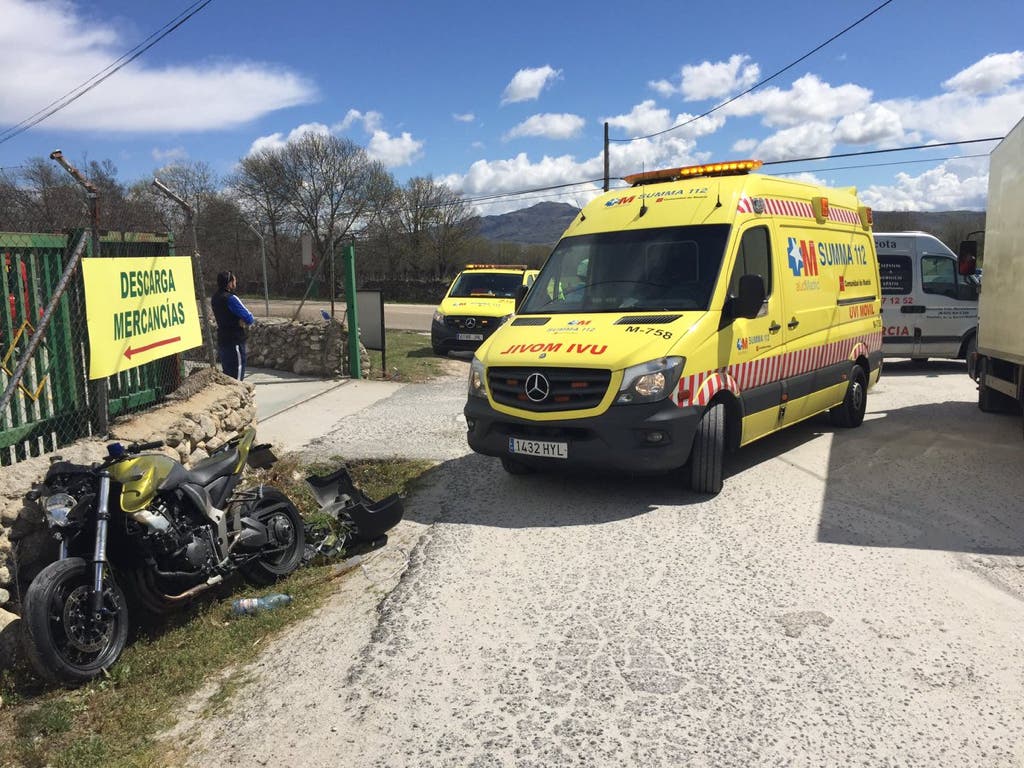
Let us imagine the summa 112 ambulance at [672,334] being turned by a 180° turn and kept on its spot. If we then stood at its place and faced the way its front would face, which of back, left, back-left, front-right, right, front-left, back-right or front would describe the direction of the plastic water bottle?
back

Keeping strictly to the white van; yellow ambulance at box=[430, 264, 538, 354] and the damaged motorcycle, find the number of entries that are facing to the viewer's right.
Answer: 1

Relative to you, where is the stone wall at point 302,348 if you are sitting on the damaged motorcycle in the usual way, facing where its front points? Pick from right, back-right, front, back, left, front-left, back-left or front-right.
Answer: back-right

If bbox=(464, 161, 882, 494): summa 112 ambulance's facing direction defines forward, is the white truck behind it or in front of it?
behind

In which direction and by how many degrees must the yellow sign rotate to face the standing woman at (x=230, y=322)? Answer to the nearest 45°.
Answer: approximately 135° to its left

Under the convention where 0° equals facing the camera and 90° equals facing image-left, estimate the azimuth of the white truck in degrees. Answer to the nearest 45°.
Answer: approximately 135°

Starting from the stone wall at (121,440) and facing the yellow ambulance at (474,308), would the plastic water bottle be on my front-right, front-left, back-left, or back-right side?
back-right

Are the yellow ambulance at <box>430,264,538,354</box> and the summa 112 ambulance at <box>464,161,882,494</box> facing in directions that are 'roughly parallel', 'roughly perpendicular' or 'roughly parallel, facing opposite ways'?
roughly parallel

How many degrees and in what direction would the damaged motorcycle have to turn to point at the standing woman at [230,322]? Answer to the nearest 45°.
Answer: approximately 135° to its right

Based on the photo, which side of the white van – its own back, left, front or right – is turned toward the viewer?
right

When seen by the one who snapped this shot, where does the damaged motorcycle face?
facing the viewer and to the left of the viewer

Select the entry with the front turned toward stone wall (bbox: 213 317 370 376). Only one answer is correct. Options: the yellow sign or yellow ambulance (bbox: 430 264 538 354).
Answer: the yellow ambulance

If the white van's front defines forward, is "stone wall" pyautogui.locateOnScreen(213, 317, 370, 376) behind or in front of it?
behind

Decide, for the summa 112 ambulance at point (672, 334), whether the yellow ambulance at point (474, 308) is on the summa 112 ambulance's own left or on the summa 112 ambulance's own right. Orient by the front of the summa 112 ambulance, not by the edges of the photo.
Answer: on the summa 112 ambulance's own right

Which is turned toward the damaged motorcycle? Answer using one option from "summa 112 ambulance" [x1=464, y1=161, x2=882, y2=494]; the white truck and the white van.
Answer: the summa 112 ambulance

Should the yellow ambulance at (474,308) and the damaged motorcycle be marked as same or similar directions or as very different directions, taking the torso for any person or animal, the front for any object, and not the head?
same or similar directions
